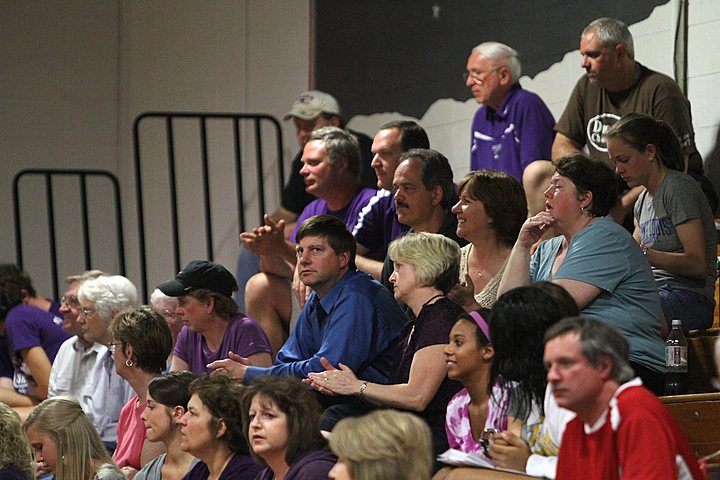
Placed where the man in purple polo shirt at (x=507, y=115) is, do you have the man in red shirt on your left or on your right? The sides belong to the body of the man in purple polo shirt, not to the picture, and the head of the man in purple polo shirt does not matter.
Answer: on your left

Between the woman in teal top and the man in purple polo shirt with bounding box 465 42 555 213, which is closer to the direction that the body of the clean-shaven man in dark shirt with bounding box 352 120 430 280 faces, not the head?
the woman in teal top

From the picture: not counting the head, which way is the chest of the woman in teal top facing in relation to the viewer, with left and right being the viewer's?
facing to the left of the viewer

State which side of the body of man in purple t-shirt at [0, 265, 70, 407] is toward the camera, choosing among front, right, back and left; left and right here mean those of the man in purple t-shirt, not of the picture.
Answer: left

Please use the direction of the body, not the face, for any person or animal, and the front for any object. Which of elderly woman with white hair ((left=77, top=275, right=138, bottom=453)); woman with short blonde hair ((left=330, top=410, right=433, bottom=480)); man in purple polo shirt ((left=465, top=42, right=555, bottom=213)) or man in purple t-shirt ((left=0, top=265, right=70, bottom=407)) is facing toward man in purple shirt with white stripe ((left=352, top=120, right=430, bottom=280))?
the man in purple polo shirt

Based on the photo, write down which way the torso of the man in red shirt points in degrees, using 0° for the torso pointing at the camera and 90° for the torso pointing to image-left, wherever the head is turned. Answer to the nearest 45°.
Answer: approximately 45°

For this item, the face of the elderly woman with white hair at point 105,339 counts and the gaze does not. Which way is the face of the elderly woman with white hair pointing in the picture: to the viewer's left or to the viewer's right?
to the viewer's left

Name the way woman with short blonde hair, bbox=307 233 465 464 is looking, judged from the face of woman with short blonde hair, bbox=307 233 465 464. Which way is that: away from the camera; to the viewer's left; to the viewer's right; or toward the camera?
to the viewer's left

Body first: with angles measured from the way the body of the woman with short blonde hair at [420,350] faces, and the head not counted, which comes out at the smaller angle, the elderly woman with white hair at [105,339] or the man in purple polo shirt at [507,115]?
the elderly woman with white hair

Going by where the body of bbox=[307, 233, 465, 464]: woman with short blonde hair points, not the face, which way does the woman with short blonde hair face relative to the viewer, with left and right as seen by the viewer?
facing to the left of the viewer

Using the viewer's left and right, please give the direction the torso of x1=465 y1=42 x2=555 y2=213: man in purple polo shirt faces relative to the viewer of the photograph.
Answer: facing the viewer and to the left of the viewer

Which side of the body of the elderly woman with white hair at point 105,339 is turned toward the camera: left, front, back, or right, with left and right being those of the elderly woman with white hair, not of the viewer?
left
